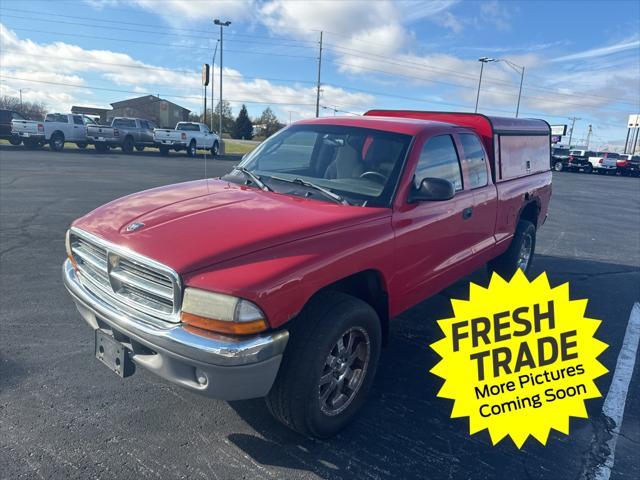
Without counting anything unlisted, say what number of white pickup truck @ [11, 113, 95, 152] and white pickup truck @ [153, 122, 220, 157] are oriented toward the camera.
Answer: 0

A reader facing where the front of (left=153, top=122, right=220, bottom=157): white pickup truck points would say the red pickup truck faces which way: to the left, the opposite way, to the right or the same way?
the opposite way

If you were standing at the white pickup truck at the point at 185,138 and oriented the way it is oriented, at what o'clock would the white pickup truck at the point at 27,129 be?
the white pickup truck at the point at 27,129 is roughly at 7 o'clock from the white pickup truck at the point at 185,138.

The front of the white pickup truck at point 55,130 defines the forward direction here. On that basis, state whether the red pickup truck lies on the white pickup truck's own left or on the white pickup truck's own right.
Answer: on the white pickup truck's own right

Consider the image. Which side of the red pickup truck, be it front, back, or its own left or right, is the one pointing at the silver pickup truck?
right

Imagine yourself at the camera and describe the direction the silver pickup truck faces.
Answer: facing away from the viewer and to the right of the viewer

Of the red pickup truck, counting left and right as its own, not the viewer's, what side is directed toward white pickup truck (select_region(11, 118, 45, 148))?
right

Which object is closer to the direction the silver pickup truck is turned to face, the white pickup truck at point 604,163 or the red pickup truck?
the white pickup truck

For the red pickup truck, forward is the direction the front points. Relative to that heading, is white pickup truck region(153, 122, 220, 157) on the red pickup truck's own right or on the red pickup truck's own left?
on the red pickup truck's own right

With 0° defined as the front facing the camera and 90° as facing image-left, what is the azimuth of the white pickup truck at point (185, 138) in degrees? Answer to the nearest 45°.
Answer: approximately 225°

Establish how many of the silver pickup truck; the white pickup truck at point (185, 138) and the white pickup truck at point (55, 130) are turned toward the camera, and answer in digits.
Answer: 0

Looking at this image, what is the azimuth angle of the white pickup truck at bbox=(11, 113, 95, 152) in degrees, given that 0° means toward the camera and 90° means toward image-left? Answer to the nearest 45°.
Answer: approximately 225°

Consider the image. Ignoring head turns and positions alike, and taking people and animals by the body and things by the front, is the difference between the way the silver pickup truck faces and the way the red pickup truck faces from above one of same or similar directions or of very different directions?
very different directions
